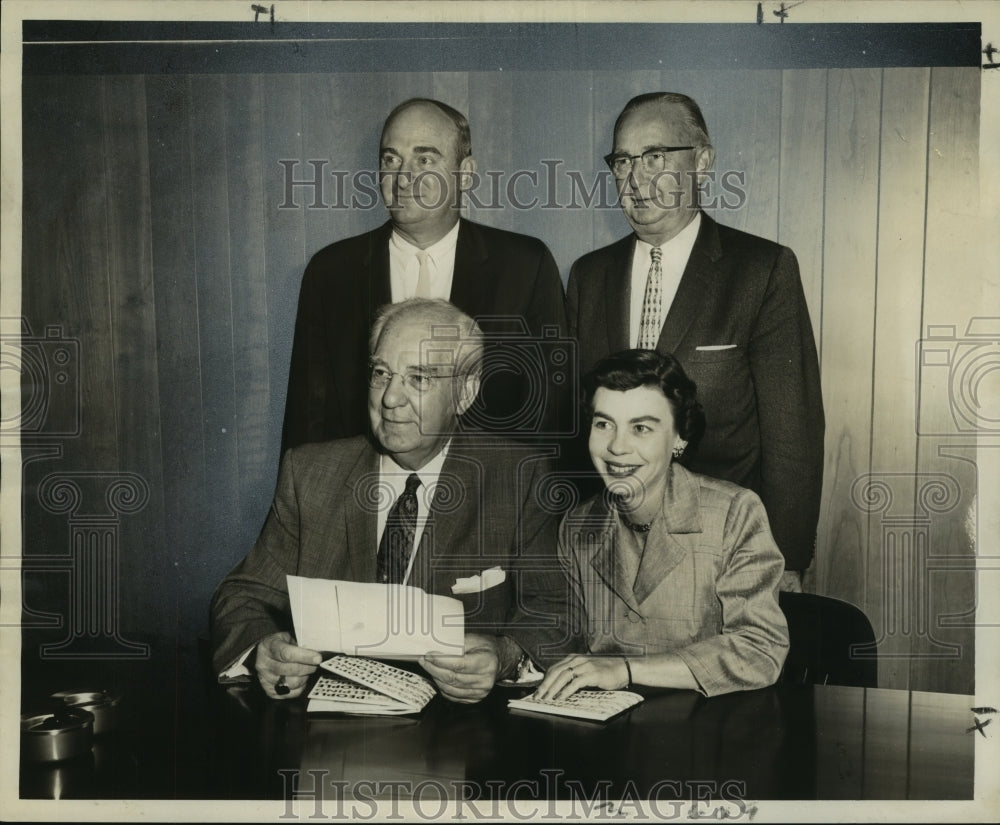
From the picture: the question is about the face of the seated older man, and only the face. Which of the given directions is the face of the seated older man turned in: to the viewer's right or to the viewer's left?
to the viewer's left

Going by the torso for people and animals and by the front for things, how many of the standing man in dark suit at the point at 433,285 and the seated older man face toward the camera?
2

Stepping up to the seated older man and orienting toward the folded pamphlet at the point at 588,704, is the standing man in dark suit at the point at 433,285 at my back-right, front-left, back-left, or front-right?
back-left
